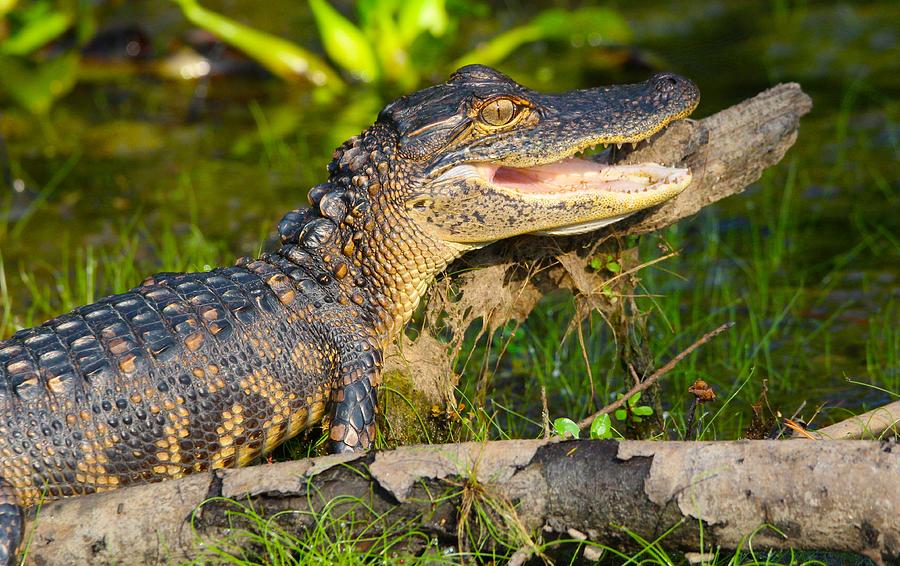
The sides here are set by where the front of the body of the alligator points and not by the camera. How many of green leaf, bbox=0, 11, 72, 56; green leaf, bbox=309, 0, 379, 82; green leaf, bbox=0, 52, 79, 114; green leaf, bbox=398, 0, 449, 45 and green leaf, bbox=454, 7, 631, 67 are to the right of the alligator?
0

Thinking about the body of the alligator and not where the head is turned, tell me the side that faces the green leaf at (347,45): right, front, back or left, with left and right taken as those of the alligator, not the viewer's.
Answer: left

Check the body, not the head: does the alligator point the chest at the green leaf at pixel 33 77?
no

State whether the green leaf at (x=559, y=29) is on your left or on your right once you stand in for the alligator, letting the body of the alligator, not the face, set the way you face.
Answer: on your left

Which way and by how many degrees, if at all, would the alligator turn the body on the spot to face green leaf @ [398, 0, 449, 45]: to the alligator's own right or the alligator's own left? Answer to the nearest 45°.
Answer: approximately 90° to the alligator's own left

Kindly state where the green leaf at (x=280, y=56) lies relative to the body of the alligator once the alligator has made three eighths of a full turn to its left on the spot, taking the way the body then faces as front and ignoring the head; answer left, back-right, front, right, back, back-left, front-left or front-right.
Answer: front-right

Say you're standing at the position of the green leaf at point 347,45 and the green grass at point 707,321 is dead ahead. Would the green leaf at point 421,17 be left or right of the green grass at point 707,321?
left

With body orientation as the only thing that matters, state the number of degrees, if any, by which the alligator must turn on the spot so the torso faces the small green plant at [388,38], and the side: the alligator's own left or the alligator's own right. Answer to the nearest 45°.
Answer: approximately 90° to the alligator's own left

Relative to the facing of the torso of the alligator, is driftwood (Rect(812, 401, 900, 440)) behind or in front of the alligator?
in front

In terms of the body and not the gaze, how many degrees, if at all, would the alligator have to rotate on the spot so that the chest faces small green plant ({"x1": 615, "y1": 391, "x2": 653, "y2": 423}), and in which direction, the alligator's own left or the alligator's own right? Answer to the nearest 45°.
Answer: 0° — it already faces it

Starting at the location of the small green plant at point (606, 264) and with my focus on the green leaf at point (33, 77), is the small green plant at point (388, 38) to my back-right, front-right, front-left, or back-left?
front-right

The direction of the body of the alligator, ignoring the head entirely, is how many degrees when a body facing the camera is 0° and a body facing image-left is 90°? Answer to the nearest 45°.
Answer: approximately 270°

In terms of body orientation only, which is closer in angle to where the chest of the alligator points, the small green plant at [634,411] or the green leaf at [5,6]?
the small green plant

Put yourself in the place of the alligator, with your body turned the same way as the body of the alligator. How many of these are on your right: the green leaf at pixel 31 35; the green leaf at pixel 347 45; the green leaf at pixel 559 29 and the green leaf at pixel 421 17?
0
